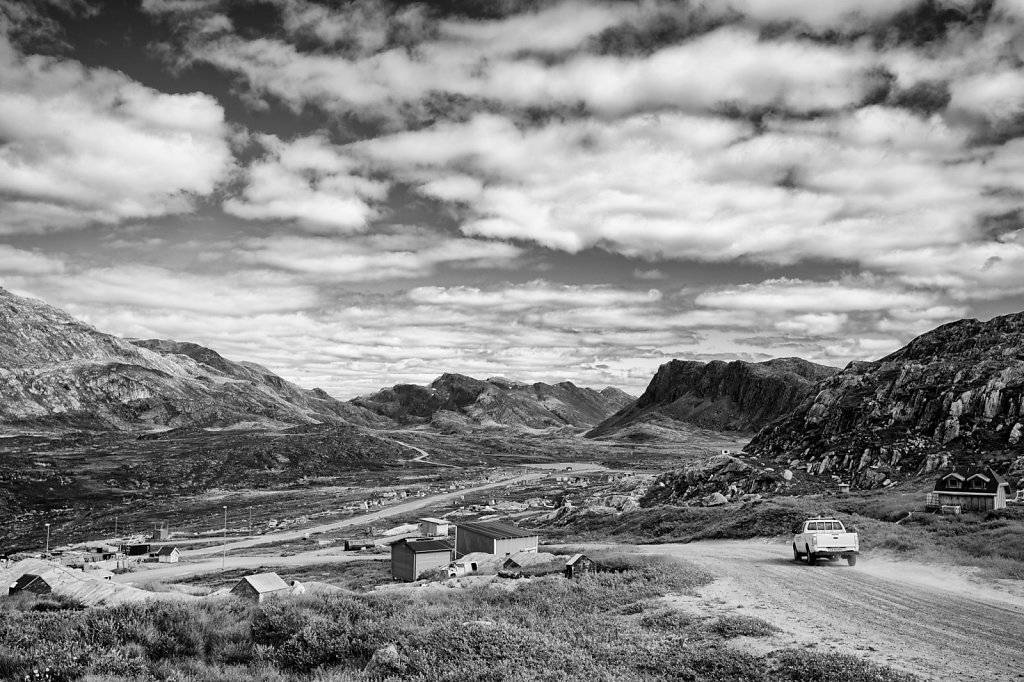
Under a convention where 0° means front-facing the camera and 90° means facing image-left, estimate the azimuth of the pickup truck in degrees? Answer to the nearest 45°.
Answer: approximately 135°

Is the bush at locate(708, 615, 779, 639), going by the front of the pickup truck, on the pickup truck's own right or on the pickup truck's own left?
on the pickup truck's own left

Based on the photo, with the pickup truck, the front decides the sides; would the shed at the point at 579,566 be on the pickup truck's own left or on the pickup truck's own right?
on the pickup truck's own left

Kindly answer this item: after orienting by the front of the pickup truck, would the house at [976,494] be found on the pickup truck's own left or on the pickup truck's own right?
on the pickup truck's own right

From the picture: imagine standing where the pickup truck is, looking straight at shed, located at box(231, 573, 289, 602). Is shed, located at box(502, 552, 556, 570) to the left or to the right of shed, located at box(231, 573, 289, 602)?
right

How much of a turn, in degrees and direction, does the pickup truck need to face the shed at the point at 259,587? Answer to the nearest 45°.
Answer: approximately 45° to its left

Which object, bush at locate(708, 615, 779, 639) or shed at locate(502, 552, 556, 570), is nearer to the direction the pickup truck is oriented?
the shed
